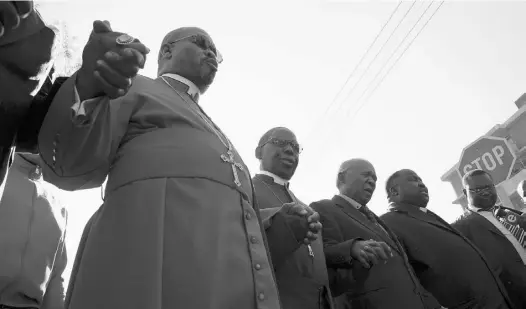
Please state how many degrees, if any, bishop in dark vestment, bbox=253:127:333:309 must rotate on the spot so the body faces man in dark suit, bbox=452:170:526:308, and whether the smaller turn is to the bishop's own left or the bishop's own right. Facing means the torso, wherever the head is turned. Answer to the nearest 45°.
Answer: approximately 90° to the bishop's own left

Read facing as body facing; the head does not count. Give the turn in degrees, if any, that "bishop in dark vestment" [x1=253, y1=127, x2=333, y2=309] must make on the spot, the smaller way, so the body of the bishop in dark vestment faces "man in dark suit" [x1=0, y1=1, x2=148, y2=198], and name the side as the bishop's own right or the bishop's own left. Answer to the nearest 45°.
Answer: approximately 45° to the bishop's own right

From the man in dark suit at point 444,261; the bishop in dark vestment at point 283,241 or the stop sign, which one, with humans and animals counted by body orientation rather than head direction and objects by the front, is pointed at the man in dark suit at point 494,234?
the stop sign

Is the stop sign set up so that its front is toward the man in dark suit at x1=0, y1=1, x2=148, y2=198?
yes

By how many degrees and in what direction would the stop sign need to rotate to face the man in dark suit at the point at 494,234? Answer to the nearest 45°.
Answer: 0° — it already faces them

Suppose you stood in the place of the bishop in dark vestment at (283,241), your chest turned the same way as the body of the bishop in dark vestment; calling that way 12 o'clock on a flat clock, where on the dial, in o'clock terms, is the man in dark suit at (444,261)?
The man in dark suit is roughly at 9 o'clock from the bishop in dark vestment.

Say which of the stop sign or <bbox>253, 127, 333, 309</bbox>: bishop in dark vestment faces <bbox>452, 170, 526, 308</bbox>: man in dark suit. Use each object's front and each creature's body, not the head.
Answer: the stop sign

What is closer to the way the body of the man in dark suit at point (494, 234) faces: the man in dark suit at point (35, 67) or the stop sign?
the man in dark suit

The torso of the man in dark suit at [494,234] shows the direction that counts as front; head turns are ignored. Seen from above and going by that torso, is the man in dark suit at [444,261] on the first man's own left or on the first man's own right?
on the first man's own right
